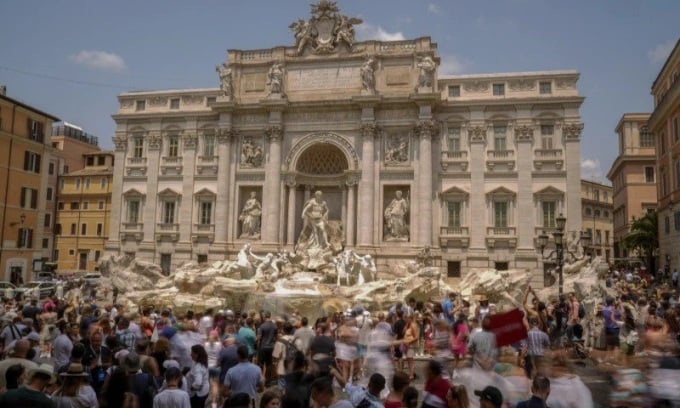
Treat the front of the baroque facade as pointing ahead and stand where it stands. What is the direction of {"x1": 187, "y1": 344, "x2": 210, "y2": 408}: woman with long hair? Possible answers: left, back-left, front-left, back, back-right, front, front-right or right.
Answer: front

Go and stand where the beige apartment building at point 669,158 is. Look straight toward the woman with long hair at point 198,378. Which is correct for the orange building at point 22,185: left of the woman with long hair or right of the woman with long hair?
right

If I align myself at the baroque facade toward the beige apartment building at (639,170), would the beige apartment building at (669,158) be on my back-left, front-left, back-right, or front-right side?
front-right

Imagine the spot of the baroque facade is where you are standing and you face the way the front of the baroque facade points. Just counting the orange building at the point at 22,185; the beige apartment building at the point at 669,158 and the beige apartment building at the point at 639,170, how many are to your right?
1

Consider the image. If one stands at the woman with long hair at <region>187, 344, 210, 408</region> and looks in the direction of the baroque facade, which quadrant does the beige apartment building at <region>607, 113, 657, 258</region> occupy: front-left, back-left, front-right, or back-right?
front-right

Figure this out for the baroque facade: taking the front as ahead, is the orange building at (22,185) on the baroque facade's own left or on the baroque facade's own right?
on the baroque facade's own right

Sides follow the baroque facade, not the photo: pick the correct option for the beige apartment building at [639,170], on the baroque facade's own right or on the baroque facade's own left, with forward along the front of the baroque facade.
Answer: on the baroque facade's own left

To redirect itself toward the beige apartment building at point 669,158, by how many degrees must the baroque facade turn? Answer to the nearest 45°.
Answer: approximately 90° to its left

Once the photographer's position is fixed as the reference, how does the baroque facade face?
facing the viewer
